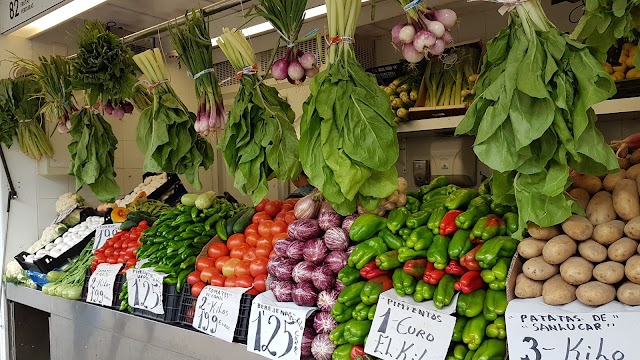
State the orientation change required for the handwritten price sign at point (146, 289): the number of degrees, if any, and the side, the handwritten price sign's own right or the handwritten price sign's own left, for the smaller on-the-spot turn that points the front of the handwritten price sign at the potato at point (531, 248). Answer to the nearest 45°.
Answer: approximately 45° to the handwritten price sign's own left

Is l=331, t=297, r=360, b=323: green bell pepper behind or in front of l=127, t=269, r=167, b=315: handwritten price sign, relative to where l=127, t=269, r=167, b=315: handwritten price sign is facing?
in front

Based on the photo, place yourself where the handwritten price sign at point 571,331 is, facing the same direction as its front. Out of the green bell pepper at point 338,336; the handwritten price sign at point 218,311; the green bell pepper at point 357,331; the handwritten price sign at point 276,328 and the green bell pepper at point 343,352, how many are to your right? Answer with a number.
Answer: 5

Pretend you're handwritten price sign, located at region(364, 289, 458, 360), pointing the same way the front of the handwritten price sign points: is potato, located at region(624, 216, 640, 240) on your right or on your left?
on your left

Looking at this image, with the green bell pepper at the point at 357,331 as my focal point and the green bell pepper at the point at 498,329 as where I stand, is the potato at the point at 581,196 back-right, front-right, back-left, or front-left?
back-right

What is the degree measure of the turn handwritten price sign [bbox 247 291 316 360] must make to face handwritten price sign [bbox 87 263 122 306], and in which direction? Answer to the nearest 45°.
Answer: approximately 135° to its right

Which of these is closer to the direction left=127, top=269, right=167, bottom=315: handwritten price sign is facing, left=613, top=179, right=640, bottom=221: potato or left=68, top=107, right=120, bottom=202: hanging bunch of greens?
the potato

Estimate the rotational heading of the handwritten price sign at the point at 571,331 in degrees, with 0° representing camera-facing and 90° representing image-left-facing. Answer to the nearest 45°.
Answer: approximately 0°

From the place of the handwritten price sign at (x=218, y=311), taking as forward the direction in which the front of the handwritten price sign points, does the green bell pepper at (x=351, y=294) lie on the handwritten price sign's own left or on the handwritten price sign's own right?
on the handwritten price sign's own left
